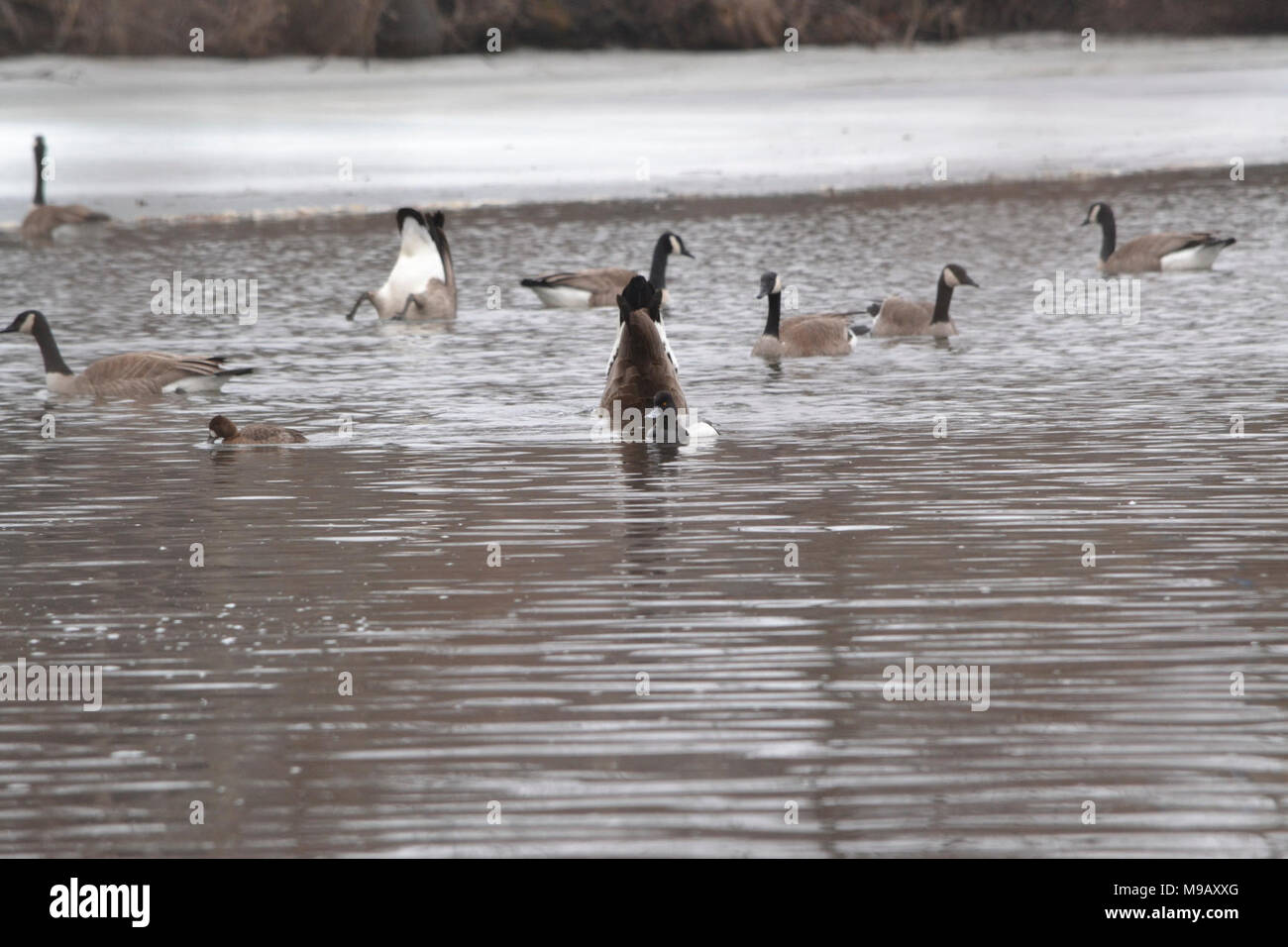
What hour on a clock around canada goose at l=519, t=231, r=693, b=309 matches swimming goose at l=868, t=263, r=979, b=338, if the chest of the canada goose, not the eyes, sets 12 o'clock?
The swimming goose is roughly at 1 o'clock from the canada goose.

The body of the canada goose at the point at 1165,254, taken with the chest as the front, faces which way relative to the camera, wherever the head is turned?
to the viewer's left

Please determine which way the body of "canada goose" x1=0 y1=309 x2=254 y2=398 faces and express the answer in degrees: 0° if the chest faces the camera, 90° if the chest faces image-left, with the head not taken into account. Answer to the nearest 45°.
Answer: approximately 90°

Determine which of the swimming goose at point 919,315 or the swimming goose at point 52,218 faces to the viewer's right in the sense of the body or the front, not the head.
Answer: the swimming goose at point 919,315

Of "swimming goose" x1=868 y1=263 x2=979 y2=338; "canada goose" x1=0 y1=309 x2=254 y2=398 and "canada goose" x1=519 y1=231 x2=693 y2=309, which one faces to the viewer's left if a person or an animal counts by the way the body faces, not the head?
"canada goose" x1=0 y1=309 x2=254 y2=398

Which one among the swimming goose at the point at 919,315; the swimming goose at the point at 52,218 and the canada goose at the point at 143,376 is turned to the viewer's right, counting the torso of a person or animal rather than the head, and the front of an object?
the swimming goose at the point at 919,315

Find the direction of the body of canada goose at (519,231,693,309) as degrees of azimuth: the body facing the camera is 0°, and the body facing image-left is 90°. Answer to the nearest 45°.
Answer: approximately 270°

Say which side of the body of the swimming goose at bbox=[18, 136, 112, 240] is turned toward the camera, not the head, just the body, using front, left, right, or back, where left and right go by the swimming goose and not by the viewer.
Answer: left

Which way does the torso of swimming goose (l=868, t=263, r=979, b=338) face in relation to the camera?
to the viewer's right

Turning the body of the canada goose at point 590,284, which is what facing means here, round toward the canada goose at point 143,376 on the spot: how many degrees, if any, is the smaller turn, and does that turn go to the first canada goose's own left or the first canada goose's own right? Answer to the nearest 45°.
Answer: approximately 135° to the first canada goose's own right

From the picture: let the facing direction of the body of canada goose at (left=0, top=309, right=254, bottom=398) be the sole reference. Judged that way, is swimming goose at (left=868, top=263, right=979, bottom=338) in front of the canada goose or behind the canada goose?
behind
